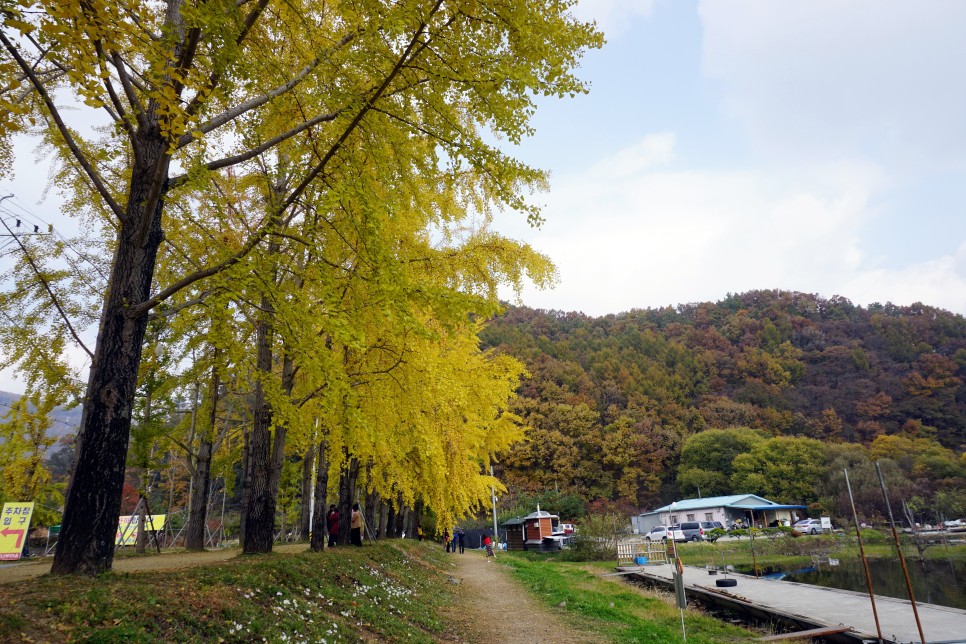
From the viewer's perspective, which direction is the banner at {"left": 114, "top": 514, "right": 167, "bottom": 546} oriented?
toward the camera

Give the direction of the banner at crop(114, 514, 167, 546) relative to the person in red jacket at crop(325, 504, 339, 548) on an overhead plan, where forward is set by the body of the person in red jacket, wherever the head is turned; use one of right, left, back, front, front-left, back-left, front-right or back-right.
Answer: back-left

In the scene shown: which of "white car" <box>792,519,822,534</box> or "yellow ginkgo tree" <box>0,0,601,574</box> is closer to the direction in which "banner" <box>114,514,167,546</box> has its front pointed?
the yellow ginkgo tree

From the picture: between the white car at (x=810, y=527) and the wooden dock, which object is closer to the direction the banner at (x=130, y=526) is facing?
the wooden dock

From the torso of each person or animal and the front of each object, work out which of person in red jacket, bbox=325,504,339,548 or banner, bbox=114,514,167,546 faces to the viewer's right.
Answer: the person in red jacket

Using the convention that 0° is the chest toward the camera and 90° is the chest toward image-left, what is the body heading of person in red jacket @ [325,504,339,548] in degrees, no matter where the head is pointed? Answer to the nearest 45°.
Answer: approximately 270°
